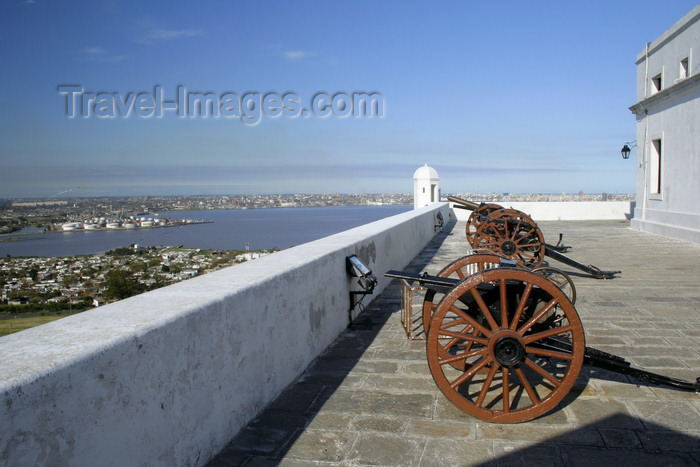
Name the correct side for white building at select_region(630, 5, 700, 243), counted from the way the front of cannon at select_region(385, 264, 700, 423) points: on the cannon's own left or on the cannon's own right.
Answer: on the cannon's own right

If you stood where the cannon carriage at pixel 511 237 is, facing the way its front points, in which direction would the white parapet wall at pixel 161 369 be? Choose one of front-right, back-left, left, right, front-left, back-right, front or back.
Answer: left

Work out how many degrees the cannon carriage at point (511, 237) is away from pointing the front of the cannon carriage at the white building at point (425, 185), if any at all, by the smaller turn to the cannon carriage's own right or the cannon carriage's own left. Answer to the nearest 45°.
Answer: approximately 90° to the cannon carriage's own right

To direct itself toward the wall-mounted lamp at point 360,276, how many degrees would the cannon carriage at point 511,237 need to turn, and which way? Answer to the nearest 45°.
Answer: approximately 90° to its left

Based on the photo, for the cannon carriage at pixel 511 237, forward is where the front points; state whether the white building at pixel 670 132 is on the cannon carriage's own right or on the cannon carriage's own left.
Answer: on the cannon carriage's own right

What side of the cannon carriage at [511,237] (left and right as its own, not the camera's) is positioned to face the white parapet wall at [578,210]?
right

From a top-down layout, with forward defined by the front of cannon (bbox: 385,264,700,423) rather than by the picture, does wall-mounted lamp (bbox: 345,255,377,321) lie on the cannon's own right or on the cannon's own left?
on the cannon's own right

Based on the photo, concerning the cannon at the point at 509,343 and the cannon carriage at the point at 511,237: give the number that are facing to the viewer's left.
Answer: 2

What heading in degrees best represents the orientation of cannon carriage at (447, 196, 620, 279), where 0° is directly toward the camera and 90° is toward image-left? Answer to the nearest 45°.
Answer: approximately 90°

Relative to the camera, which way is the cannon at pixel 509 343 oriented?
to the viewer's left

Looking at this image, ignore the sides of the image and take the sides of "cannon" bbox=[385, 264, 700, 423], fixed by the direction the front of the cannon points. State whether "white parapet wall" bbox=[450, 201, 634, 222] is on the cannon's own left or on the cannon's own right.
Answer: on the cannon's own right

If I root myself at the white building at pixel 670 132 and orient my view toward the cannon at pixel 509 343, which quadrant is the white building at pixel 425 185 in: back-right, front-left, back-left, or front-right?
back-right
